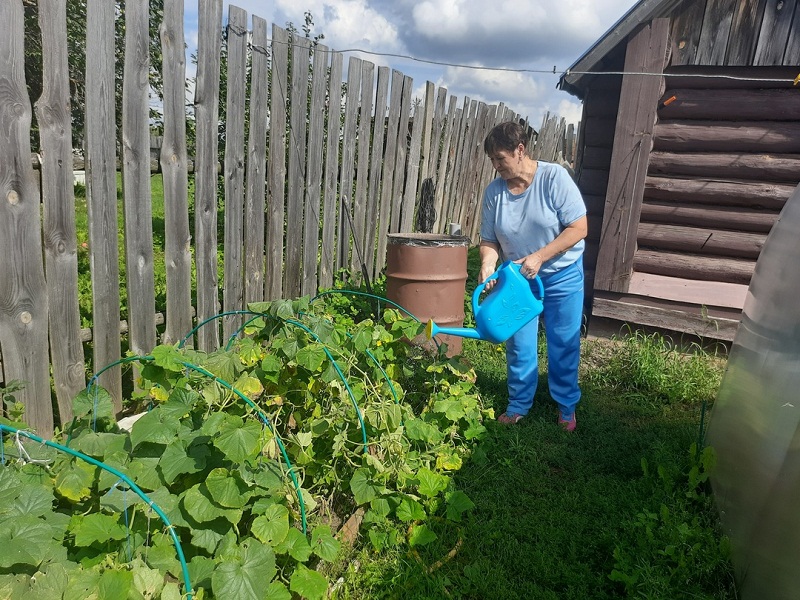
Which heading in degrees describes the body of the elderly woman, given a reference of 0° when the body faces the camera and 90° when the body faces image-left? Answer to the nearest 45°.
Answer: approximately 45°

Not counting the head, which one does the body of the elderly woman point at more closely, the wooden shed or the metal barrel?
the metal barrel

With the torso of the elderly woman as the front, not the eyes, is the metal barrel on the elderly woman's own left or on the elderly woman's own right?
on the elderly woman's own right

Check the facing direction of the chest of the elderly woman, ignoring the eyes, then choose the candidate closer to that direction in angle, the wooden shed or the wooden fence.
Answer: the wooden fence

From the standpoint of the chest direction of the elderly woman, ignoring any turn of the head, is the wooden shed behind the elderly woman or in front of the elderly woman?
behind
